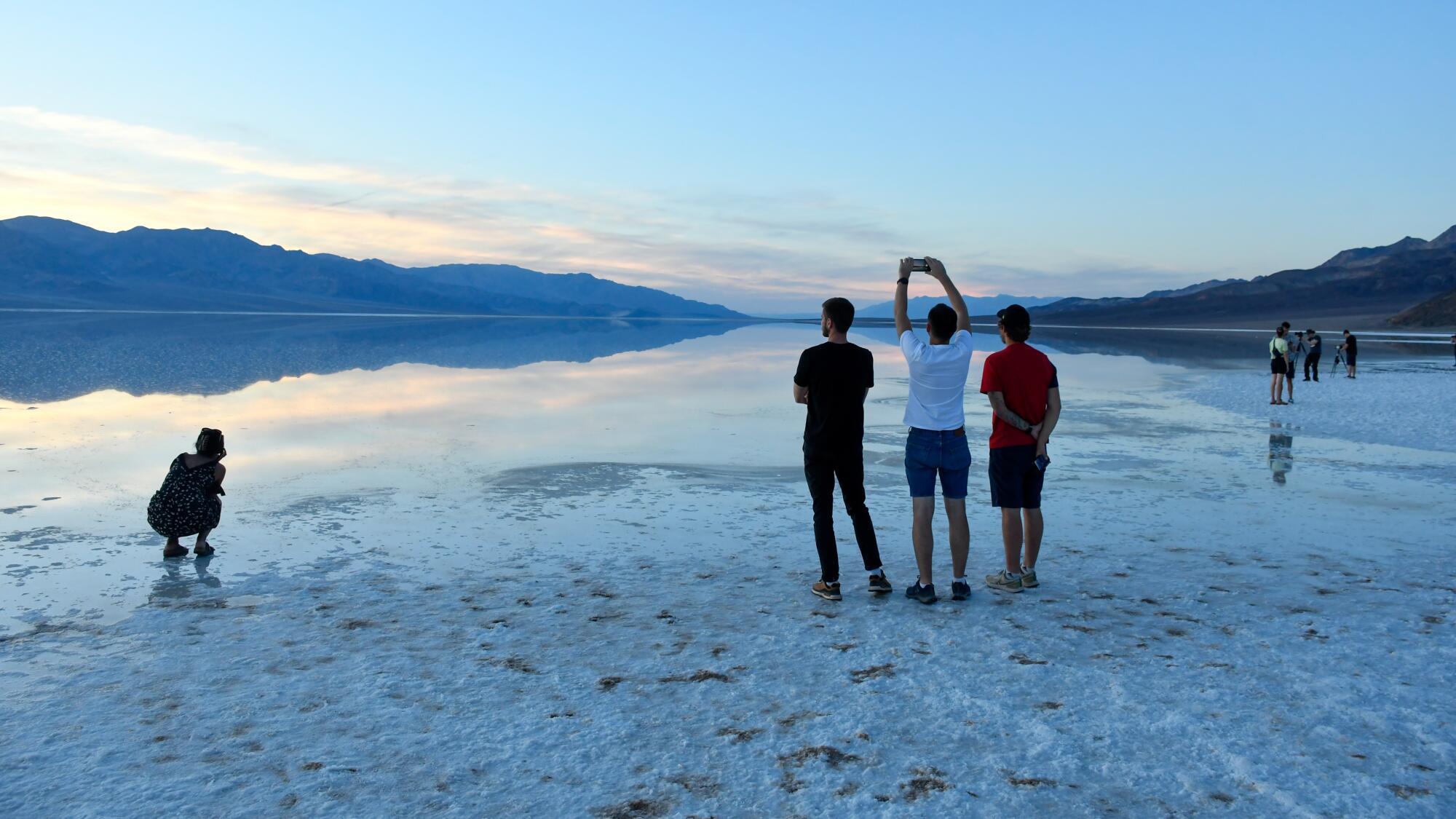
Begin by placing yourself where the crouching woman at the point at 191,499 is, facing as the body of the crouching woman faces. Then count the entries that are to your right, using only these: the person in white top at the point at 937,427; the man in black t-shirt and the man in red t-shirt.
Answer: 3

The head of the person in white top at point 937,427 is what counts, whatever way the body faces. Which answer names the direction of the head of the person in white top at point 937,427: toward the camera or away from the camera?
away from the camera

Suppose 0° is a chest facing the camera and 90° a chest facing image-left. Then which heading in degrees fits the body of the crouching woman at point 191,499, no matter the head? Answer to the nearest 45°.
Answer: approximately 225°

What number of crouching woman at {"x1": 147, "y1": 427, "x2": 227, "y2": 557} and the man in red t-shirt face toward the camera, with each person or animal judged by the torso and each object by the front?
0

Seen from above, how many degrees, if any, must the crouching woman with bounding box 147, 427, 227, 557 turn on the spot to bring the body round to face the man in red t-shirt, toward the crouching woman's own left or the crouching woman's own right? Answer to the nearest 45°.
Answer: approximately 90° to the crouching woman's own right

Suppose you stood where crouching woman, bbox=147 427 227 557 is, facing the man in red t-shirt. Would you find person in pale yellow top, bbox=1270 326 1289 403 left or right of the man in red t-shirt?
left

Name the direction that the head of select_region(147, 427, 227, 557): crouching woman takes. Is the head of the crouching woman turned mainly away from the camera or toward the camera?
away from the camera

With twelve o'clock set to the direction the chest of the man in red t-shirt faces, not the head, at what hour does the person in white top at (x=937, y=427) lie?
The person in white top is roughly at 9 o'clock from the man in red t-shirt.

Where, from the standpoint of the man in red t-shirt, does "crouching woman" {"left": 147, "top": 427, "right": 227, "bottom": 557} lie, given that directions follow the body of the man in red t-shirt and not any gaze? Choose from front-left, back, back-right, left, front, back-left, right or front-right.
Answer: front-left

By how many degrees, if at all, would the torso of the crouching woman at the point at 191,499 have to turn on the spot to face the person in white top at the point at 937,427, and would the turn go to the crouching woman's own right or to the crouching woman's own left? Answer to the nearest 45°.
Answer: approximately 90° to the crouching woman's own right

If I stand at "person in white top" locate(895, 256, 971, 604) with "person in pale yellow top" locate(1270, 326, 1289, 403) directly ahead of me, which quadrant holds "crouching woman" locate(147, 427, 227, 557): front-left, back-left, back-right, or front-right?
back-left

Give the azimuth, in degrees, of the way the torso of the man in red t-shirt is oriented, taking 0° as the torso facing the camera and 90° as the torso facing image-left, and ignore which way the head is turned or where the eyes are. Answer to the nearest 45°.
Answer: approximately 135°

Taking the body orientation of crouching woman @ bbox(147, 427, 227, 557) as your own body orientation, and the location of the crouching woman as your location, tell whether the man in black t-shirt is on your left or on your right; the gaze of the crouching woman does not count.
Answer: on your right
